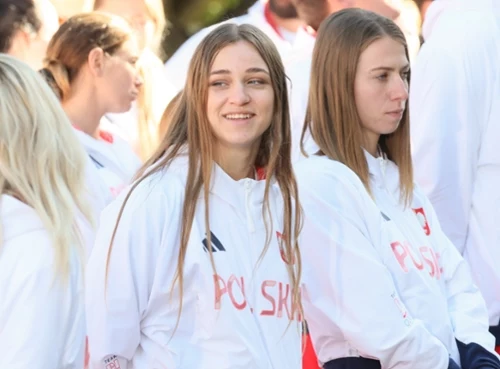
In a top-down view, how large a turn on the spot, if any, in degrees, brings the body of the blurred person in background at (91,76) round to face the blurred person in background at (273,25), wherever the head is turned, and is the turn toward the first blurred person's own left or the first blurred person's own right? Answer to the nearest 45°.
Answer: approximately 45° to the first blurred person's own left

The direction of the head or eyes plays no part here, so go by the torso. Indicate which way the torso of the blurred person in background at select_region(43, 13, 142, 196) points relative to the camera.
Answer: to the viewer's right

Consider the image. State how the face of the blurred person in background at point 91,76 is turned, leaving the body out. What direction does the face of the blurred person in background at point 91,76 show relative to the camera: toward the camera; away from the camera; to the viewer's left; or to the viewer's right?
to the viewer's right

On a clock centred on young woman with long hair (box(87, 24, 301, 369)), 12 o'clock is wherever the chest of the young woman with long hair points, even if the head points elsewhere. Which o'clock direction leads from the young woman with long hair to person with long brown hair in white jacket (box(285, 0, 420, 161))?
The person with long brown hair in white jacket is roughly at 8 o'clock from the young woman with long hair.

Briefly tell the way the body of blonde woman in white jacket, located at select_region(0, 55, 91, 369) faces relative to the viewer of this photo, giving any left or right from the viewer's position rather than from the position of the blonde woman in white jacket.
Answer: facing away from the viewer and to the right of the viewer

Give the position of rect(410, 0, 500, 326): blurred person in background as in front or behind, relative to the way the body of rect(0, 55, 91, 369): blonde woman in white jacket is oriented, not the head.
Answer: in front

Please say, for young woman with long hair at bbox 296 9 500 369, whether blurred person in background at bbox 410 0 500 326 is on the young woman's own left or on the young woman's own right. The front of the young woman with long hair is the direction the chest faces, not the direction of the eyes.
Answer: on the young woman's own left
